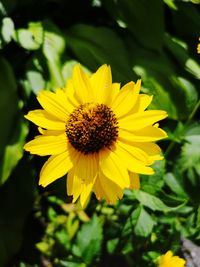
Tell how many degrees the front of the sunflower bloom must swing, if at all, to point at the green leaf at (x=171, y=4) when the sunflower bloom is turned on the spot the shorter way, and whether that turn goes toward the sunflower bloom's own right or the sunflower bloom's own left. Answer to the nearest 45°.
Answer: approximately 180°

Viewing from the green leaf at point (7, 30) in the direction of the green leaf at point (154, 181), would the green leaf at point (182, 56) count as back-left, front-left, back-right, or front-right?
front-left

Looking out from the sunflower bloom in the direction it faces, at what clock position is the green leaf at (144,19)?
The green leaf is roughly at 6 o'clock from the sunflower bloom.

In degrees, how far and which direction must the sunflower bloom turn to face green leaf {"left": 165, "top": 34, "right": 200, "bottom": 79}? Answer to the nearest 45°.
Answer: approximately 180°

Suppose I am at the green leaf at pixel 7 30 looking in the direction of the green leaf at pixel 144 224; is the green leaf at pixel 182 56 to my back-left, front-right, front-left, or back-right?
front-left

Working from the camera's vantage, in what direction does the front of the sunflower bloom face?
facing the viewer

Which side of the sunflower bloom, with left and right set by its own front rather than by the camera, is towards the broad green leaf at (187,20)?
back

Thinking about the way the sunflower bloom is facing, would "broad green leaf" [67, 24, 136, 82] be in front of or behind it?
behind

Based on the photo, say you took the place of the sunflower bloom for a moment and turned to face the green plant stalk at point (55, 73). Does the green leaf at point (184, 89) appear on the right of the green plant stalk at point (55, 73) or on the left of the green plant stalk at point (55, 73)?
right

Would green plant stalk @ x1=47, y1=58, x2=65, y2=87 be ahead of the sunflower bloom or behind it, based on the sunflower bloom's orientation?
behind
